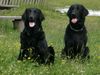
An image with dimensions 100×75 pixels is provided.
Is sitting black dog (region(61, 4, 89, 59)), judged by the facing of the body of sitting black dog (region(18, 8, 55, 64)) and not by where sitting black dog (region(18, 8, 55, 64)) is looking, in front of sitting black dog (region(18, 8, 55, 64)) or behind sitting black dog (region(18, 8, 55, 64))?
behind

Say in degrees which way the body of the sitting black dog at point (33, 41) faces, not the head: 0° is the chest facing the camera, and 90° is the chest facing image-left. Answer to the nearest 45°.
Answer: approximately 45°
